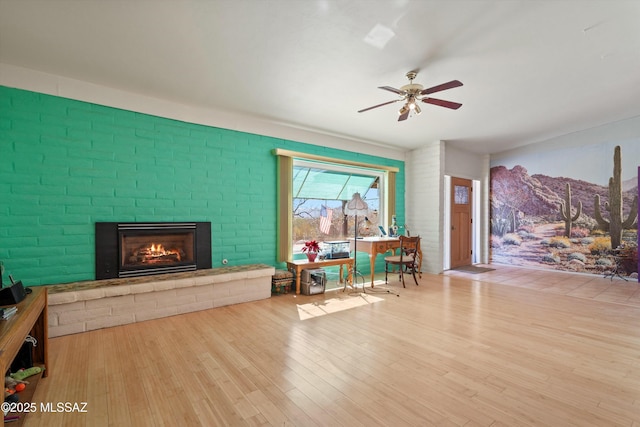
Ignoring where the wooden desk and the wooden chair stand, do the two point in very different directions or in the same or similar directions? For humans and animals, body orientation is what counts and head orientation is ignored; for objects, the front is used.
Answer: very different directions

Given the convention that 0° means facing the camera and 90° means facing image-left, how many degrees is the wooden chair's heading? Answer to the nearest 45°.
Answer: approximately 135°

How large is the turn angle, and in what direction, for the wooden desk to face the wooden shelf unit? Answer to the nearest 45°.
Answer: approximately 90° to its right

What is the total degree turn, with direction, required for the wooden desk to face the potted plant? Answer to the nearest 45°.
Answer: approximately 90° to its right

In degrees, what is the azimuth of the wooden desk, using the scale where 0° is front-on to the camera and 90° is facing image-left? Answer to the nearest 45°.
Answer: approximately 315°

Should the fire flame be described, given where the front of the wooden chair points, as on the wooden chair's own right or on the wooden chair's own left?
on the wooden chair's own left

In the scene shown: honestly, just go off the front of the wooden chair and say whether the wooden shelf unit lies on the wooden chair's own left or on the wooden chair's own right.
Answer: on the wooden chair's own left

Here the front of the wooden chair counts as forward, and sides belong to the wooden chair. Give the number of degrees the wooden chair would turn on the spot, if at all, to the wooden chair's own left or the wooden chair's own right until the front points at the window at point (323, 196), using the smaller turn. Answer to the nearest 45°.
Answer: approximately 45° to the wooden chair's own left

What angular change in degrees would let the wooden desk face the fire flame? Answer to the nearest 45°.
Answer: approximately 90° to its right
